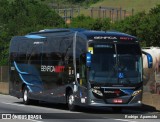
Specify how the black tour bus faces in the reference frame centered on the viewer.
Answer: facing the viewer and to the right of the viewer
